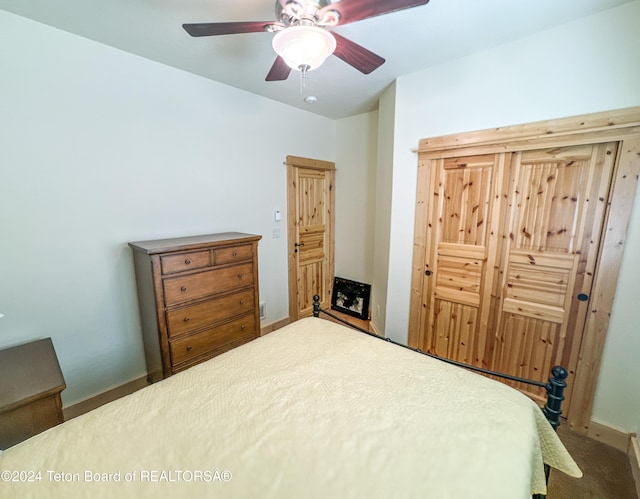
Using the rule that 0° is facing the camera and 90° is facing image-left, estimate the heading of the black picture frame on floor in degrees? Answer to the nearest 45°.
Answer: approximately 45°

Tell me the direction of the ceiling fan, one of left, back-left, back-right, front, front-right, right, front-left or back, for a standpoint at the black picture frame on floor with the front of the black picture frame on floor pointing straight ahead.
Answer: front-left

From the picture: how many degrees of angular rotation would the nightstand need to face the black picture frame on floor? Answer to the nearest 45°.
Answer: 0° — it already faces it

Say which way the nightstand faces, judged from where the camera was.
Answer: facing to the right of the viewer

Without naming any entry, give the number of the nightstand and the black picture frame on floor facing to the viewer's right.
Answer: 1

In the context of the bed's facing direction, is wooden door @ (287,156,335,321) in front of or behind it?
in front

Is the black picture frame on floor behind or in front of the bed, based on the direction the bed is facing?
in front

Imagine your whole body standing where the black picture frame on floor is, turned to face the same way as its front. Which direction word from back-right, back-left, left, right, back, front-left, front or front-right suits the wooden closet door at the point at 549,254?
left

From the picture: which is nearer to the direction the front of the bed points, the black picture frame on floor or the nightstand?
the black picture frame on floor
